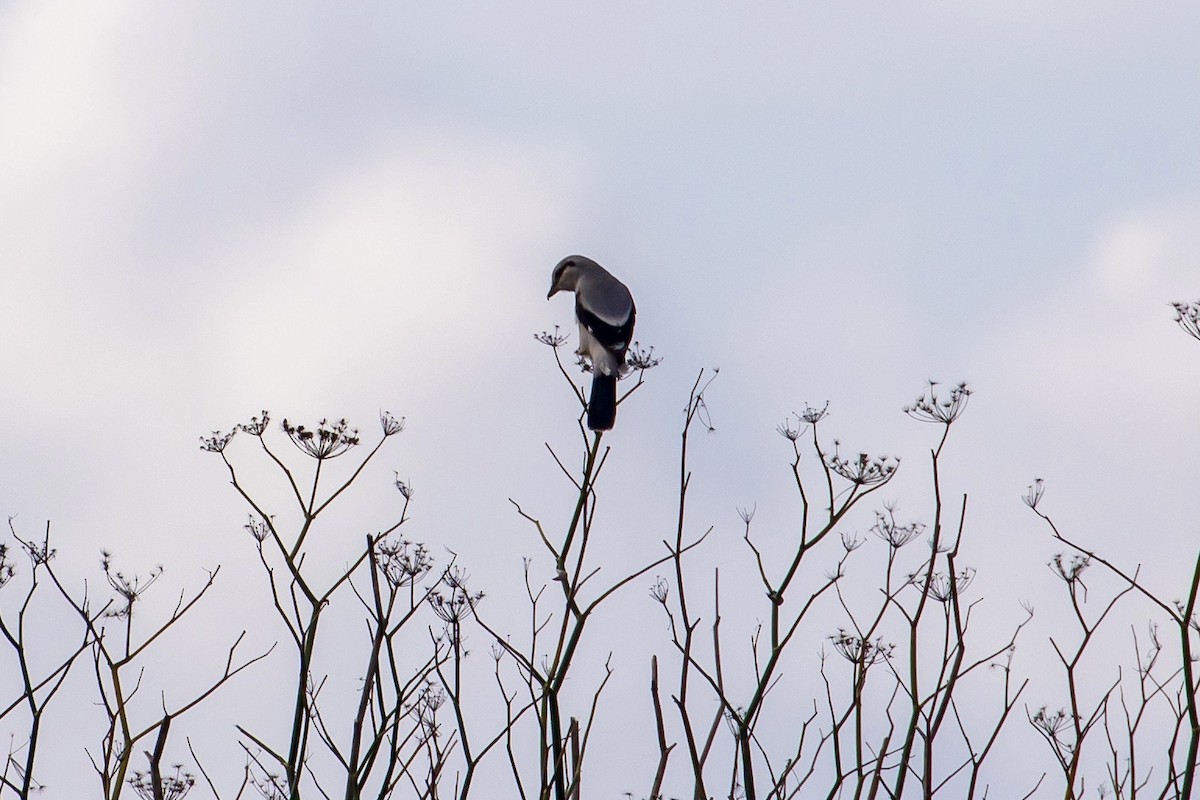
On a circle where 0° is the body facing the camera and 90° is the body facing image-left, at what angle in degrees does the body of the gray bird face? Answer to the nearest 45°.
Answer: approximately 135°
